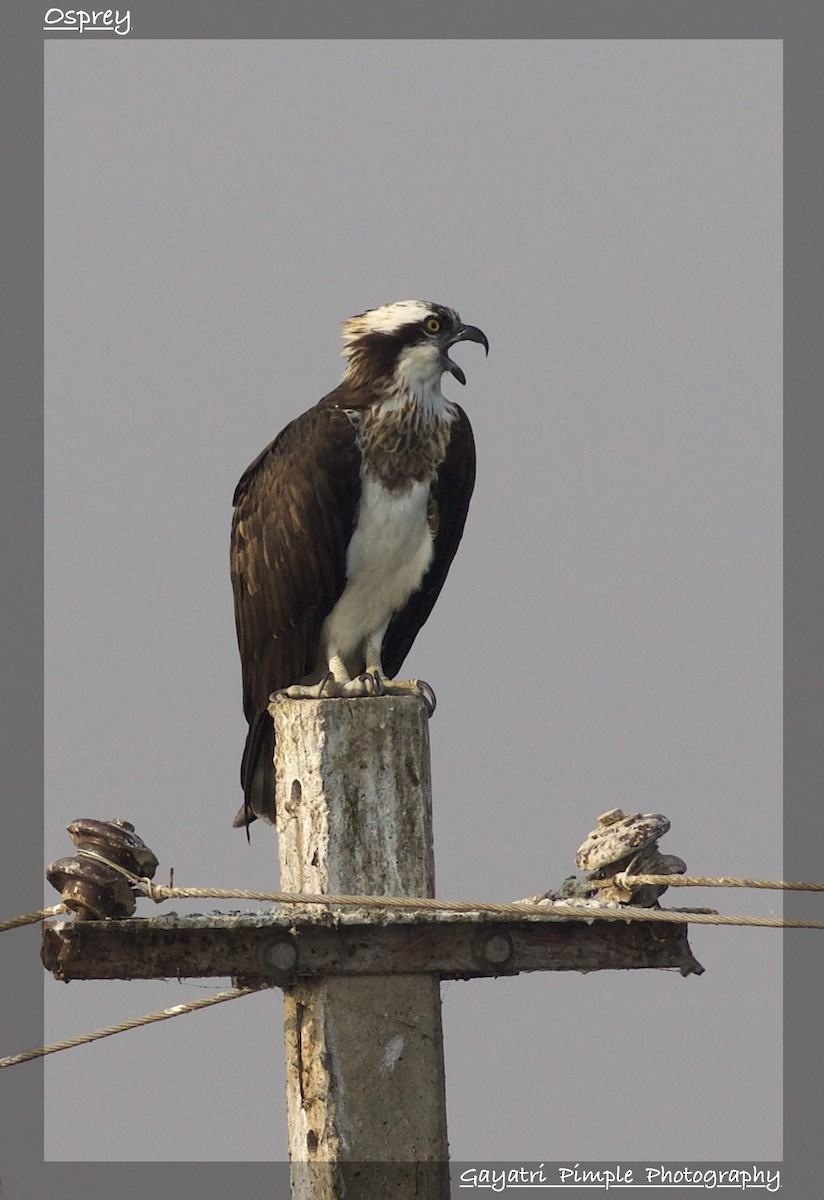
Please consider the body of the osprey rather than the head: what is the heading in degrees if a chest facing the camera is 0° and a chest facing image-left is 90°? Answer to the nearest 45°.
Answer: approximately 315°
